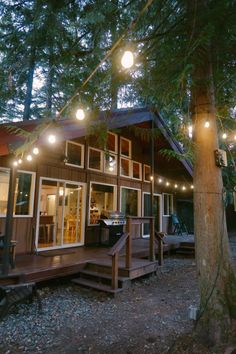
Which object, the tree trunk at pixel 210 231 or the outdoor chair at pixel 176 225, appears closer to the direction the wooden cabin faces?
the tree trunk

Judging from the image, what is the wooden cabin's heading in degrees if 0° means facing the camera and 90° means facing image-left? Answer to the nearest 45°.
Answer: approximately 315°

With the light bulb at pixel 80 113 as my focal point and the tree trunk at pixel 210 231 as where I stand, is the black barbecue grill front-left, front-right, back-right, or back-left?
front-right

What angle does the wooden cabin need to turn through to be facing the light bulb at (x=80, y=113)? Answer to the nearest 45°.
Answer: approximately 45° to its right

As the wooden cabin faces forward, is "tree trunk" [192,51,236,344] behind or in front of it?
in front
